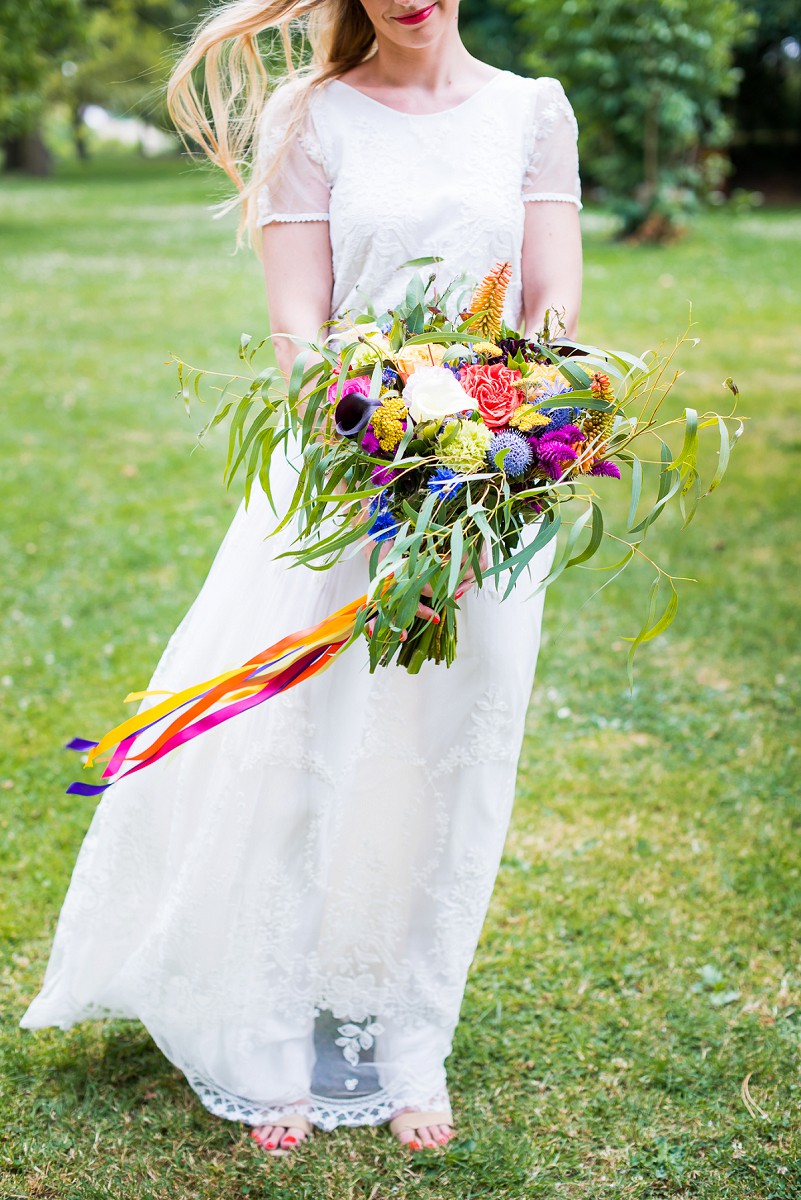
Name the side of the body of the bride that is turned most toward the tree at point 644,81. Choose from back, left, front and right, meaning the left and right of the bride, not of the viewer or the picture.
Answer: back

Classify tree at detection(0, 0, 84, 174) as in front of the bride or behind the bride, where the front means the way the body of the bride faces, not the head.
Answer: behind

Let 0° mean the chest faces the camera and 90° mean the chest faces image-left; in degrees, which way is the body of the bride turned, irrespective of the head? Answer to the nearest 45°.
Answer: approximately 0°

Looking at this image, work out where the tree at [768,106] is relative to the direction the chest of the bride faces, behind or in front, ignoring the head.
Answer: behind
